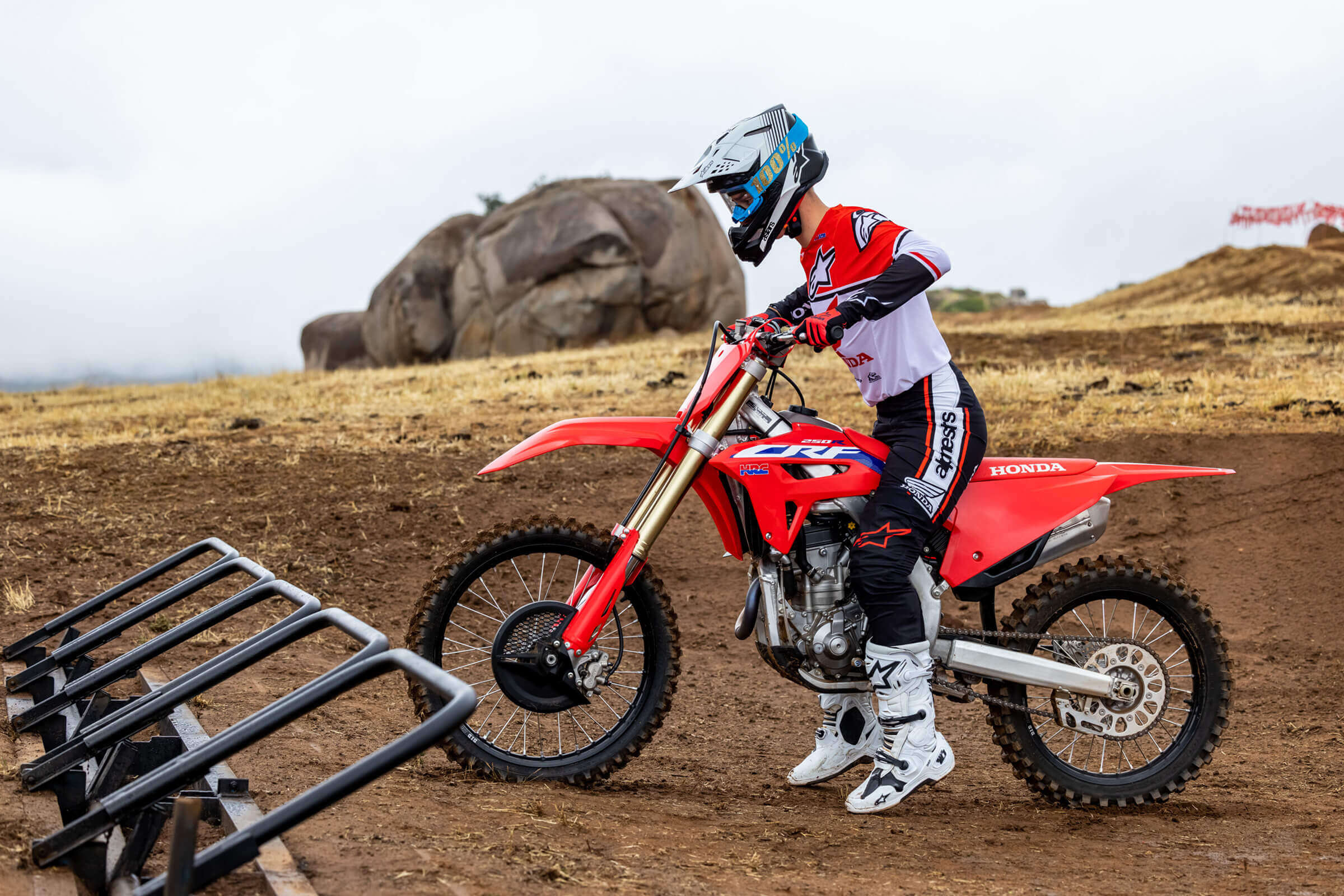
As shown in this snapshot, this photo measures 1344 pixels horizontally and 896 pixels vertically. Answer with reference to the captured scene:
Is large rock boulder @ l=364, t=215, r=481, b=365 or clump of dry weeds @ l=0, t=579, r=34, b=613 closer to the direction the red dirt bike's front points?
the clump of dry weeds

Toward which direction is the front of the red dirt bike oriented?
to the viewer's left

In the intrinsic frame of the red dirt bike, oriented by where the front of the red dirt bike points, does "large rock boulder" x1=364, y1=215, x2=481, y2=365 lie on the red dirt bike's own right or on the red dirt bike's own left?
on the red dirt bike's own right

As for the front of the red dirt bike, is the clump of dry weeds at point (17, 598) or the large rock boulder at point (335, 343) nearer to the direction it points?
the clump of dry weeds

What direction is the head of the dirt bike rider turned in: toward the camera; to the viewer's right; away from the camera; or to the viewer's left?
to the viewer's left

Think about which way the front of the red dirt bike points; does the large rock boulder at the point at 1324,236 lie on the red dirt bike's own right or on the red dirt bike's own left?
on the red dirt bike's own right

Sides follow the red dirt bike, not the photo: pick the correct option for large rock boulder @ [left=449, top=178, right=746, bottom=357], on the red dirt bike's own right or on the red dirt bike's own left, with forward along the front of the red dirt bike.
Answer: on the red dirt bike's own right

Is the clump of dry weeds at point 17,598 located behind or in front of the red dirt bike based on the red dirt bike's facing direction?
in front

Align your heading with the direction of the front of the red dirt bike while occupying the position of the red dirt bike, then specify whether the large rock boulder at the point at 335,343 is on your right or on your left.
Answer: on your right
